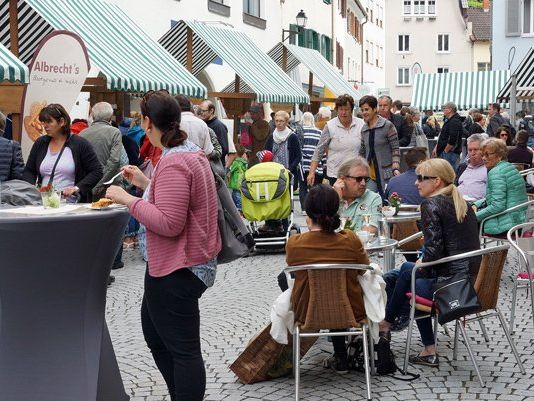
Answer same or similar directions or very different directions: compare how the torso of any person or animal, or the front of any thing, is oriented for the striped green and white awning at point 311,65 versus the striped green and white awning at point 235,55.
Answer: same or similar directions

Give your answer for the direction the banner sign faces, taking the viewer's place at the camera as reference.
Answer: facing the viewer

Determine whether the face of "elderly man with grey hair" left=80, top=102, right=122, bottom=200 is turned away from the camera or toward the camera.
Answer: away from the camera

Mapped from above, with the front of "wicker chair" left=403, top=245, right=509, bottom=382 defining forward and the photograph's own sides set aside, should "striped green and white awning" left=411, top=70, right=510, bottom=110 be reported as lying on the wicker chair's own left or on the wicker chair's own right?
on the wicker chair's own right

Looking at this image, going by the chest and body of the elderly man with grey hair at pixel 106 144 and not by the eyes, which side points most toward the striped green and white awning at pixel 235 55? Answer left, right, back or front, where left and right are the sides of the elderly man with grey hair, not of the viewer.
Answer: front

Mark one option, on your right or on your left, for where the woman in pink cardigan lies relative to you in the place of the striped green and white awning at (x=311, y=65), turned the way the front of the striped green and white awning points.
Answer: on your right

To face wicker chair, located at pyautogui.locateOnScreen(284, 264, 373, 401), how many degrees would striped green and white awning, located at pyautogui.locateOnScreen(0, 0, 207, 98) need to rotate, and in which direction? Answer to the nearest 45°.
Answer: approximately 45° to its right

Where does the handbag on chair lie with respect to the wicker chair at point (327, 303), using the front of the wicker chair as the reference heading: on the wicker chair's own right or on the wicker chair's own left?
on the wicker chair's own right

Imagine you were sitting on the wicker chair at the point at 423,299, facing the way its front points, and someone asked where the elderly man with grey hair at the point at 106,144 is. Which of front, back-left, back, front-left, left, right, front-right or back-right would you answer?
front-right

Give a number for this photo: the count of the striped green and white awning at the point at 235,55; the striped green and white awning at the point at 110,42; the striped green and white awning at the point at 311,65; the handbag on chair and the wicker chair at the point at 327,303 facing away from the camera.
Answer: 1

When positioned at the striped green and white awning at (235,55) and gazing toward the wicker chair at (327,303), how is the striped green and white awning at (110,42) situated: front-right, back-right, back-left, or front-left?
front-right

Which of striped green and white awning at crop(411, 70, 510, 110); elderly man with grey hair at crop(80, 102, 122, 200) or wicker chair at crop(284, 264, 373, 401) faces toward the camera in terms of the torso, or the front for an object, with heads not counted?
the striped green and white awning

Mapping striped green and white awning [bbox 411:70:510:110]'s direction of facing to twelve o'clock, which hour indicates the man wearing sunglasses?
The man wearing sunglasses is roughly at 12 o'clock from the striped green and white awning.

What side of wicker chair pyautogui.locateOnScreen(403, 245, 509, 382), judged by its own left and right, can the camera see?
left

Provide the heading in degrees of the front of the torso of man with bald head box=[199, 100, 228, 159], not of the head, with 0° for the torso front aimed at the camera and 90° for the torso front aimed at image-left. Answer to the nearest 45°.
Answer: approximately 45°

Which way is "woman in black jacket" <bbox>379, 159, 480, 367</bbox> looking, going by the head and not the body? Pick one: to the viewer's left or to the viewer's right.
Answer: to the viewer's left

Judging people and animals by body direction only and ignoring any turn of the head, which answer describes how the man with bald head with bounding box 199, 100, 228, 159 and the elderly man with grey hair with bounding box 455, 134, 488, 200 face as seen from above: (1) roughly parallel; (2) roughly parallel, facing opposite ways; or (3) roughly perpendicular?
roughly parallel
